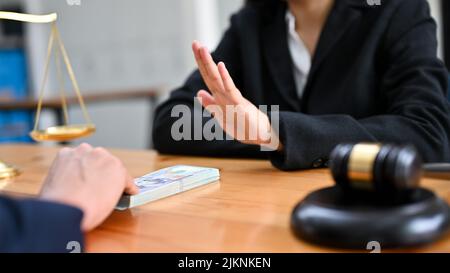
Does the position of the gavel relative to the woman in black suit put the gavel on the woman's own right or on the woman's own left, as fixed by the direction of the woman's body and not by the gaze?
on the woman's own left

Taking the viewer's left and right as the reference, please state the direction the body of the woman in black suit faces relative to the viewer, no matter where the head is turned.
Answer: facing the viewer and to the left of the viewer
